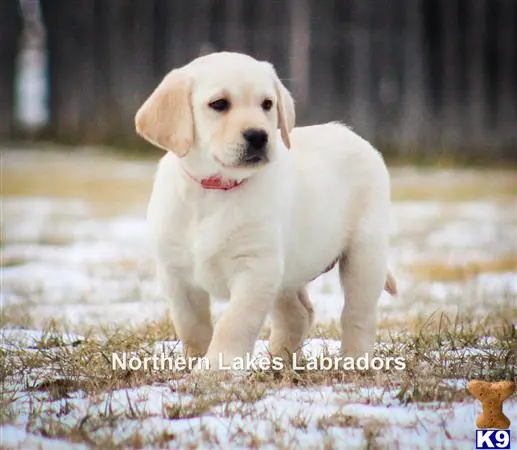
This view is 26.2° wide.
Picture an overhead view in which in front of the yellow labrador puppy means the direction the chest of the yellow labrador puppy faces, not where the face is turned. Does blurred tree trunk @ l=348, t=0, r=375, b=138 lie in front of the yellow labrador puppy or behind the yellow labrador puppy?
behind

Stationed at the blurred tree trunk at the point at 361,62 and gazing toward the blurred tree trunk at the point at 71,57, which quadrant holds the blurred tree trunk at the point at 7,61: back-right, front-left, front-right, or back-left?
front-left

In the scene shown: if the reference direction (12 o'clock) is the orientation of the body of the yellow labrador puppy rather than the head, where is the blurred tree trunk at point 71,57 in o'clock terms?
The blurred tree trunk is roughly at 4 o'clock from the yellow labrador puppy.

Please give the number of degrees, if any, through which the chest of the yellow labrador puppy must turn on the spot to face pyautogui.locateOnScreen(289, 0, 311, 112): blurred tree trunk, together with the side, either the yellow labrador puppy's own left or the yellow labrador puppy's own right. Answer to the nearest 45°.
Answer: approximately 135° to the yellow labrador puppy's own right

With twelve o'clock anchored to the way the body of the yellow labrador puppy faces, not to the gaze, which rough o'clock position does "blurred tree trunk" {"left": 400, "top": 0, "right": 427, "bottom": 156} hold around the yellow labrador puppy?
The blurred tree trunk is roughly at 5 o'clock from the yellow labrador puppy.

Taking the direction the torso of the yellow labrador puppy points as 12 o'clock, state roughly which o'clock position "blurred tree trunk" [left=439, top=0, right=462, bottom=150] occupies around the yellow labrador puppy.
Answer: The blurred tree trunk is roughly at 5 o'clock from the yellow labrador puppy.

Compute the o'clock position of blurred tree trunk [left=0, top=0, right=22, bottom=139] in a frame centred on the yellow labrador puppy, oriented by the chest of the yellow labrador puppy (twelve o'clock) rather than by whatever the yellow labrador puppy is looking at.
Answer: The blurred tree trunk is roughly at 4 o'clock from the yellow labrador puppy.

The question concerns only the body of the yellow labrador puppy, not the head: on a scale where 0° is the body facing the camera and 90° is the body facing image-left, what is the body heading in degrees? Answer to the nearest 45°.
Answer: approximately 45°

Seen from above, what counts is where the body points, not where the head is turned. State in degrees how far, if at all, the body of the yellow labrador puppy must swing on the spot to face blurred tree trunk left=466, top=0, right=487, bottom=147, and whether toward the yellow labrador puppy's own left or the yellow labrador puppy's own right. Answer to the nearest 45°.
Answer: approximately 135° to the yellow labrador puppy's own right

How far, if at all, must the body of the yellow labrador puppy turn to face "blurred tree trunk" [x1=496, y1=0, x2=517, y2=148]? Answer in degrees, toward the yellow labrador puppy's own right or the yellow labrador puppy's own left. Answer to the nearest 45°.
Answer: approximately 135° to the yellow labrador puppy's own right
